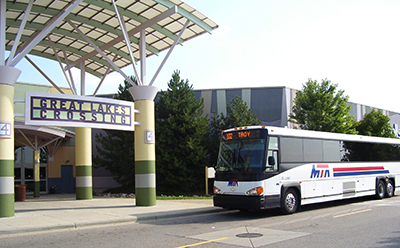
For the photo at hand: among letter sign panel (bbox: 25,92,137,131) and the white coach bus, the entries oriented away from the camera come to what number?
0

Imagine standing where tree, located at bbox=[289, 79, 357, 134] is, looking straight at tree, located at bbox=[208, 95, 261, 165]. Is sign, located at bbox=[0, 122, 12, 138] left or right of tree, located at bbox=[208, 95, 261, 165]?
left

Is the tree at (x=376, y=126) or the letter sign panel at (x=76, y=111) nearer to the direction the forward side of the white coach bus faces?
the letter sign panel

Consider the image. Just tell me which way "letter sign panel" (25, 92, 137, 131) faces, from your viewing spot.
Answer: facing the viewer and to the right of the viewer

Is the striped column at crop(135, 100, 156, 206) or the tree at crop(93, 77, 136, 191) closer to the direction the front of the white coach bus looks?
the striped column

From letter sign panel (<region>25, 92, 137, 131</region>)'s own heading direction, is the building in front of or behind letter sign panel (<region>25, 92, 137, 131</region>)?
behind

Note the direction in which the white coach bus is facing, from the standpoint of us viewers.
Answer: facing the viewer and to the left of the viewer

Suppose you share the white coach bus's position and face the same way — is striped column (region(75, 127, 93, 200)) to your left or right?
on your right

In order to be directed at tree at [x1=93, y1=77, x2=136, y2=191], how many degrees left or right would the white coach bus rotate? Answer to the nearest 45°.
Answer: approximately 90° to its right

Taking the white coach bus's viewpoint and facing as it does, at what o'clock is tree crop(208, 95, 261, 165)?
The tree is roughly at 4 o'clock from the white coach bus.

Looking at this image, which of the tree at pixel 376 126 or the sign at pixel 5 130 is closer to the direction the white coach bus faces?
the sign
